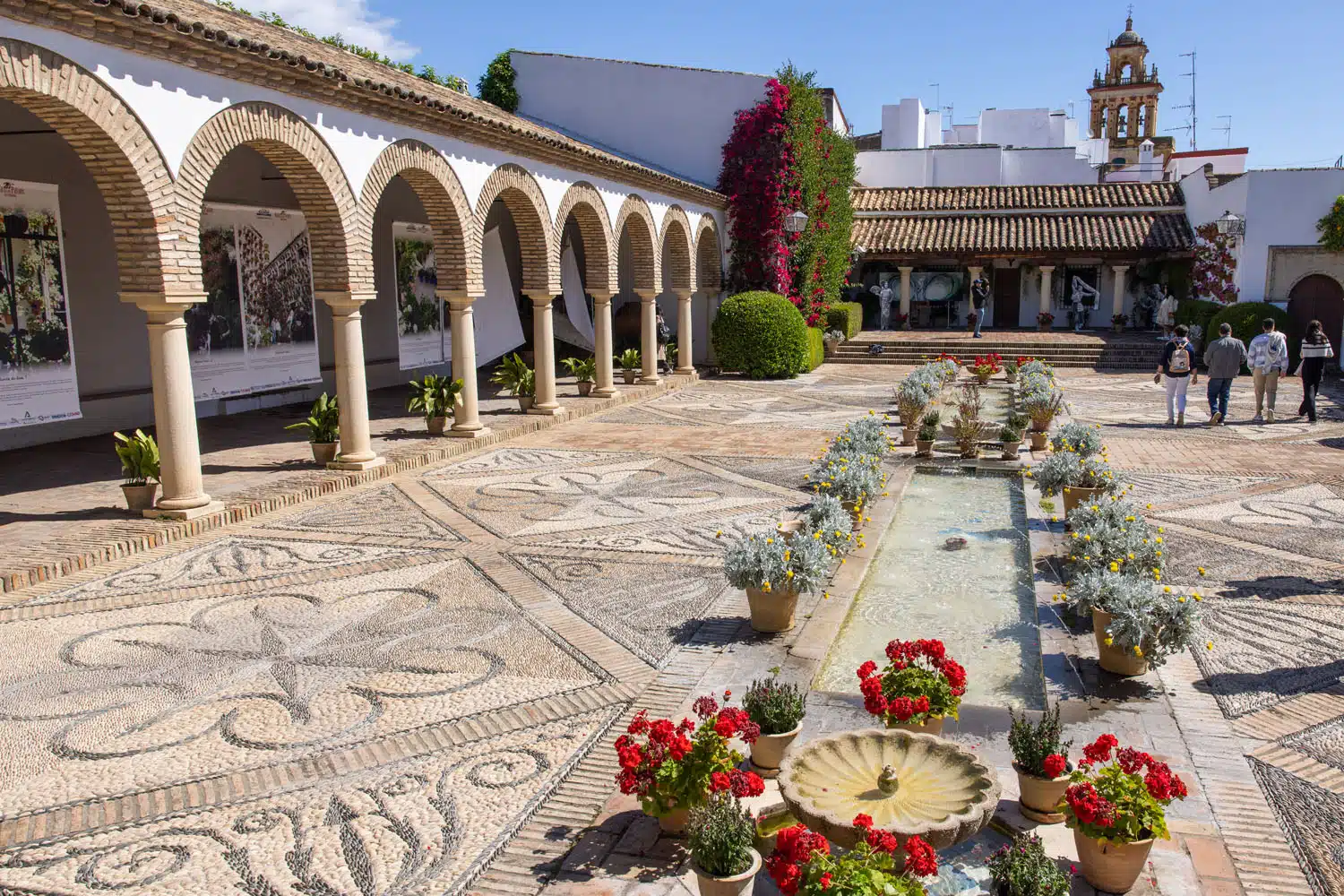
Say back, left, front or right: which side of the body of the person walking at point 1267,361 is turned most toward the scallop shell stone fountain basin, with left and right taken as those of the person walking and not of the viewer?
back

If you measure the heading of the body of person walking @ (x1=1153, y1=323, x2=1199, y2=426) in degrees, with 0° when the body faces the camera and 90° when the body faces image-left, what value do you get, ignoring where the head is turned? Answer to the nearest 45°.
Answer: approximately 180°

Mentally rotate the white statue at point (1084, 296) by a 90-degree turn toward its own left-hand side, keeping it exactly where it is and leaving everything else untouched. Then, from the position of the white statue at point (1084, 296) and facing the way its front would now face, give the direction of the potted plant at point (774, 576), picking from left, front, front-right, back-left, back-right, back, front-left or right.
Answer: right

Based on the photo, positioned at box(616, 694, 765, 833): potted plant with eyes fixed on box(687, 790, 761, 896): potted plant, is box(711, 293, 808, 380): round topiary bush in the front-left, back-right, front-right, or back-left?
back-left

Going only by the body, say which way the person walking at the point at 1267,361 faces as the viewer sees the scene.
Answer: away from the camera

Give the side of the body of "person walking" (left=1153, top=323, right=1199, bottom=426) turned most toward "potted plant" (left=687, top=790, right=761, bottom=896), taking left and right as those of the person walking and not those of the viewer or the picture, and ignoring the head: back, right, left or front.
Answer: back

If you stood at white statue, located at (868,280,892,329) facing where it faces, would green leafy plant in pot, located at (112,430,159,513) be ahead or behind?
ahead

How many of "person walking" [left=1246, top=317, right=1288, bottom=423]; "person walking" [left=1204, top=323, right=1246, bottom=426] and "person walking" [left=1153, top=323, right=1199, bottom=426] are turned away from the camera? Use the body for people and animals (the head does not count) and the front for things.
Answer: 3

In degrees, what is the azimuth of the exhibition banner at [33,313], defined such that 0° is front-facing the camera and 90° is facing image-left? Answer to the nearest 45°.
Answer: approximately 315°

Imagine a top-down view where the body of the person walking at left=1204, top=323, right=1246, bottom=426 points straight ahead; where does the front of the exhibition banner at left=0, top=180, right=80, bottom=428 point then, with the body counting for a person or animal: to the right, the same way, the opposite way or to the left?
to the right

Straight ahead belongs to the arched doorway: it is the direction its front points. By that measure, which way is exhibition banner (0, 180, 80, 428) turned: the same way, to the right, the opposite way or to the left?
to the left

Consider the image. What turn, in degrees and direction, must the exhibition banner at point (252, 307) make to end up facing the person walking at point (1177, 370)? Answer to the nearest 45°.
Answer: approximately 45° to its left

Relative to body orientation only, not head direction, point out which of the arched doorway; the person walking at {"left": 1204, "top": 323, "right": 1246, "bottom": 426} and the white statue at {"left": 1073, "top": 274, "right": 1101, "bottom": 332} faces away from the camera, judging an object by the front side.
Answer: the person walking

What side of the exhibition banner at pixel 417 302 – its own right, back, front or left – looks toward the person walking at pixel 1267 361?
front

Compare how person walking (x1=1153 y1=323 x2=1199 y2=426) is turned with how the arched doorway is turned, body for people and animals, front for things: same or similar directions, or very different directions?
very different directions

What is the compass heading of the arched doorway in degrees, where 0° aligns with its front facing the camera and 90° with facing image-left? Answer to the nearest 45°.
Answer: approximately 0°

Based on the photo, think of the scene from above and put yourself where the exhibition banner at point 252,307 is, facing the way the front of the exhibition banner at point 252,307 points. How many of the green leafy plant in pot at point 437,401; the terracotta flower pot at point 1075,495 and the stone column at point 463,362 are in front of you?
3

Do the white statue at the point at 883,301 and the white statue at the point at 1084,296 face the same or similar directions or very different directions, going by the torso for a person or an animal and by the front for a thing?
same or similar directions

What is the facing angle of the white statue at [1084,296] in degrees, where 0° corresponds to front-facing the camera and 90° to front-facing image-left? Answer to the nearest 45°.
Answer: approximately 0°

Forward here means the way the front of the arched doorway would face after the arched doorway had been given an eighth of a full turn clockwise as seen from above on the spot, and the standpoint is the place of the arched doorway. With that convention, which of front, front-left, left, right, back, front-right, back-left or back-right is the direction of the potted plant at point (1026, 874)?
front-left

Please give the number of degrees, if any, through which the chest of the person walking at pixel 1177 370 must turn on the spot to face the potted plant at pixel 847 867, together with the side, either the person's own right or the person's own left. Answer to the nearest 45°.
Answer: approximately 180°

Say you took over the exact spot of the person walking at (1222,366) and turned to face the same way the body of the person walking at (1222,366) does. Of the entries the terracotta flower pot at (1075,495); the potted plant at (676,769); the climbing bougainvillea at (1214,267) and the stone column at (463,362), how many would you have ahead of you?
1

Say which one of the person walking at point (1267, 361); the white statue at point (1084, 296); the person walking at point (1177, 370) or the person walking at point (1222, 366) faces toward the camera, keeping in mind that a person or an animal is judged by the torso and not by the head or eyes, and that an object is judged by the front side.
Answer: the white statue

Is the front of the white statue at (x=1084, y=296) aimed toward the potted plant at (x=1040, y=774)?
yes

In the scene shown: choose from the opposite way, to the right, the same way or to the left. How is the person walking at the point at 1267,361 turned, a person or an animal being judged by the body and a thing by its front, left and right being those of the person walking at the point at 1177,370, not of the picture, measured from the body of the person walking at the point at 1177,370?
the same way
